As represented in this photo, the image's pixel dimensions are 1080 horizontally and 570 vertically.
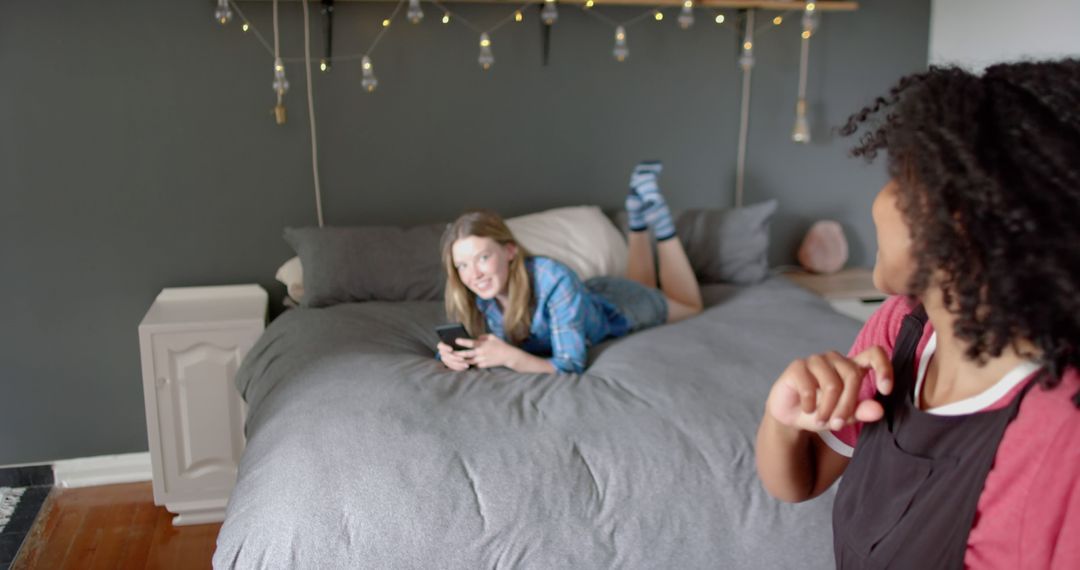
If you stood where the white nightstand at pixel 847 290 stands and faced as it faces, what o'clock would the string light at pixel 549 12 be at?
The string light is roughly at 2 o'clock from the white nightstand.

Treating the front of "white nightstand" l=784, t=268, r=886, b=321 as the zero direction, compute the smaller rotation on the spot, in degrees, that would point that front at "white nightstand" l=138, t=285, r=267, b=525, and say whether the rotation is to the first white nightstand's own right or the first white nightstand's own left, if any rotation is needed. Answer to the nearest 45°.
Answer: approximately 45° to the first white nightstand's own right

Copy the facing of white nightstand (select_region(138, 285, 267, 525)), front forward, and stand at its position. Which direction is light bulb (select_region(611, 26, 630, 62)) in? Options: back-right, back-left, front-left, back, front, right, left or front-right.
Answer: left

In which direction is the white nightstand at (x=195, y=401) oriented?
toward the camera

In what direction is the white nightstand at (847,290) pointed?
toward the camera

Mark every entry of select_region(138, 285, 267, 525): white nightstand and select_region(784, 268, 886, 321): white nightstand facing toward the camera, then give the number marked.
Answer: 2

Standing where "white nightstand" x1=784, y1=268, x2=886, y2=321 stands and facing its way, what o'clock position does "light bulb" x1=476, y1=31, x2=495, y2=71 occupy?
The light bulb is roughly at 2 o'clock from the white nightstand.

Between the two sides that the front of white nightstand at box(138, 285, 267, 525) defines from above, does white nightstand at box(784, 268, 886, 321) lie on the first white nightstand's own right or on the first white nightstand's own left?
on the first white nightstand's own left

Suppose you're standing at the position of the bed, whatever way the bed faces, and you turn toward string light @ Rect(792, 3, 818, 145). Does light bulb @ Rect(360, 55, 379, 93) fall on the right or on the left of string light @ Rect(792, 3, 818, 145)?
left

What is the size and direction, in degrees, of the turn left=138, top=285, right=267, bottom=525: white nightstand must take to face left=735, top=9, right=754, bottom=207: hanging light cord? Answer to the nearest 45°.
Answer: approximately 90° to its left
